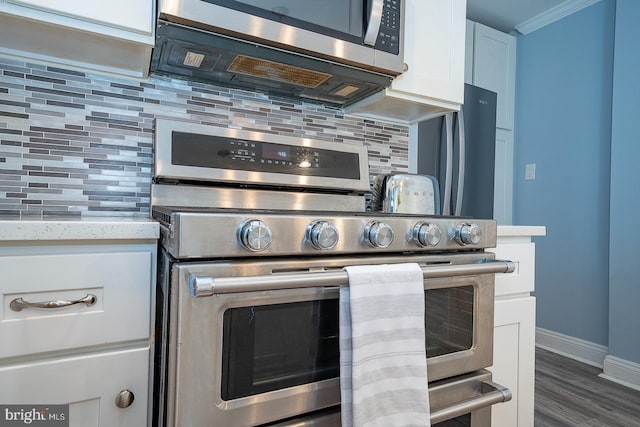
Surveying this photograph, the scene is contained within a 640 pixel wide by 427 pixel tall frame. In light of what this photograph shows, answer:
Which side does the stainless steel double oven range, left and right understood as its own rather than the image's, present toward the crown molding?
left

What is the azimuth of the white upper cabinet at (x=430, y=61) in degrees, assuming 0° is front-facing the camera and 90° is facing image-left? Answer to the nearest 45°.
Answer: approximately 315°

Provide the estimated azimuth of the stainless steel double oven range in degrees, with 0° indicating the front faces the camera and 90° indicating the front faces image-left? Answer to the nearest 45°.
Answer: approximately 315°

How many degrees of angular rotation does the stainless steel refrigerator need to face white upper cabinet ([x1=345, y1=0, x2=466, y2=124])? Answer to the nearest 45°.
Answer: approximately 45° to its right

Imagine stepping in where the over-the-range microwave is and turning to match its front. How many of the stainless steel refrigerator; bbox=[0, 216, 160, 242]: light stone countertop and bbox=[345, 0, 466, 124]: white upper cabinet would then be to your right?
1

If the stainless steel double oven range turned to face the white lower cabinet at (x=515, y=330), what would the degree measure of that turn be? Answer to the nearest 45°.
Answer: approximately 90° to its left

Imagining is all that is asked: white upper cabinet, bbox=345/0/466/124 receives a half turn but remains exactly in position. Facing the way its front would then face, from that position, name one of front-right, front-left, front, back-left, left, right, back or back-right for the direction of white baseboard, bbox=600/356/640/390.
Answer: right

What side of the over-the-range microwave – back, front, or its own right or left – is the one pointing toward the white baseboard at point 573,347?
left

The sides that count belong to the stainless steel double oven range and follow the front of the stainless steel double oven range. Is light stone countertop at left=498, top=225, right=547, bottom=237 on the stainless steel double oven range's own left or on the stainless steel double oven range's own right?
on the stainless steel double oven range's own left

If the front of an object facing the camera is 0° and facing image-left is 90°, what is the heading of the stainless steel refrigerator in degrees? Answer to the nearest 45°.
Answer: approximately 315°
